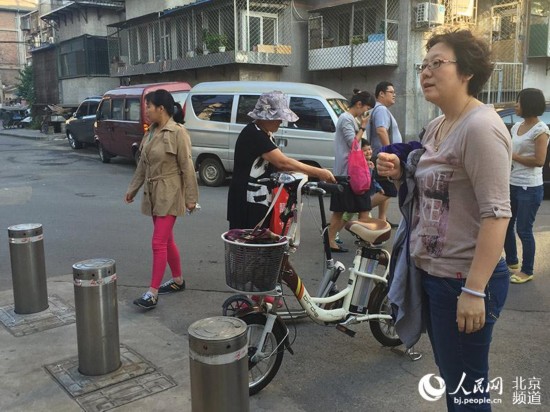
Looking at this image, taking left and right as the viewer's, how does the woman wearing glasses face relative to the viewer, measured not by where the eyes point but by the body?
facing the viewer and to the left of the viewer

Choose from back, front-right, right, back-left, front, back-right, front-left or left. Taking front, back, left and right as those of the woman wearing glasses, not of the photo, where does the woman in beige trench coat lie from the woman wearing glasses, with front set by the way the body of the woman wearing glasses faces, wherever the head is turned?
right

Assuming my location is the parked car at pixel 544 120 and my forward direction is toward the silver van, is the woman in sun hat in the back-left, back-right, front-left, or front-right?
front-left

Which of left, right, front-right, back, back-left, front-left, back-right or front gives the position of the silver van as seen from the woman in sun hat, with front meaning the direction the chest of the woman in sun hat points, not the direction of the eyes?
left

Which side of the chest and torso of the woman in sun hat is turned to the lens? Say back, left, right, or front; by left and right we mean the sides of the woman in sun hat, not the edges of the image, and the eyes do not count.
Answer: right

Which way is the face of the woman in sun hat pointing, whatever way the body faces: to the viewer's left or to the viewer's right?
to the viewer's right

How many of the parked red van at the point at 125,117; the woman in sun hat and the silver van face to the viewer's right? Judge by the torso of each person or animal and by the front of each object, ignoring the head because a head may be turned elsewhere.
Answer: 2

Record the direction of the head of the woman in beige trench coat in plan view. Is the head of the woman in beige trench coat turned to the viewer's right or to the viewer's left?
to the viewer's left

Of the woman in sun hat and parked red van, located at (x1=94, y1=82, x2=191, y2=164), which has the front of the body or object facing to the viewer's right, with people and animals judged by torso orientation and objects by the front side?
the woman in sun hat

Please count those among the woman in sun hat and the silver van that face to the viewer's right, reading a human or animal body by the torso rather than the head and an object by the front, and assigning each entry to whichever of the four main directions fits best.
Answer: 2

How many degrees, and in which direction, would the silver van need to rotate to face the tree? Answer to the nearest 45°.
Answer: approximately 135° to its left

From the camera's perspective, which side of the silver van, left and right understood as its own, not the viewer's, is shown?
right

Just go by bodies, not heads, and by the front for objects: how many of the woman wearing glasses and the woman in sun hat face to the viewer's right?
1

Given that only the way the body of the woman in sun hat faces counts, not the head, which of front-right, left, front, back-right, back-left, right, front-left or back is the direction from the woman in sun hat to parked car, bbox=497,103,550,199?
front-left
